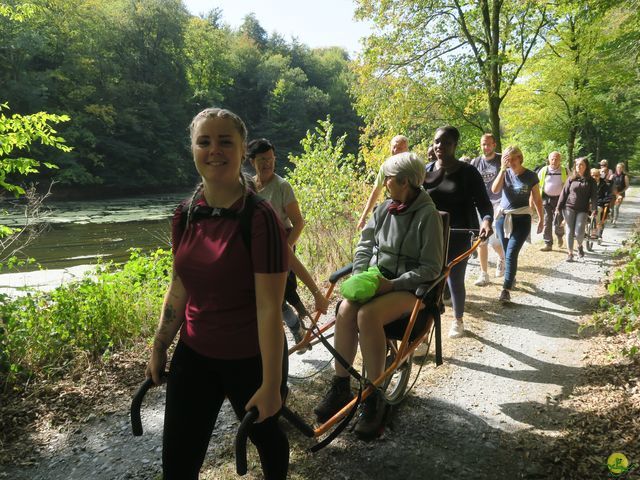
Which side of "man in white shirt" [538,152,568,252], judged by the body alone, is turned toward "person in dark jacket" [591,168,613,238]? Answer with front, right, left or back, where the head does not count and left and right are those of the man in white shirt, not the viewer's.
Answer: back

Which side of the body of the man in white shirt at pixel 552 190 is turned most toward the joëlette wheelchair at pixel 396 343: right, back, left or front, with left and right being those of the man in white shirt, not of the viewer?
front

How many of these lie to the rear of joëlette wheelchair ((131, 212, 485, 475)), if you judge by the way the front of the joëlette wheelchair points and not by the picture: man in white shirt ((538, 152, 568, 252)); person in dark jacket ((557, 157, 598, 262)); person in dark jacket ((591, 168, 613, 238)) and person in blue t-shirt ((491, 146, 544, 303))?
4

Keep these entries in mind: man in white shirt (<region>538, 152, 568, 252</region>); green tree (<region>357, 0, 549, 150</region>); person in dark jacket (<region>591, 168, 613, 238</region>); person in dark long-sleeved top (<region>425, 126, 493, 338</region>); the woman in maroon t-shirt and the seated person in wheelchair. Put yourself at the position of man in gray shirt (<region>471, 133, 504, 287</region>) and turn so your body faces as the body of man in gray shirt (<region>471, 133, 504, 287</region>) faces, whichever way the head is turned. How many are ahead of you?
3

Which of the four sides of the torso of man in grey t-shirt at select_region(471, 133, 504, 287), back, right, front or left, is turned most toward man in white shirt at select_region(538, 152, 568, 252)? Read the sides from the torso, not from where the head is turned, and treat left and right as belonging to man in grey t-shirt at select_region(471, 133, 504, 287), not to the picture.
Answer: back

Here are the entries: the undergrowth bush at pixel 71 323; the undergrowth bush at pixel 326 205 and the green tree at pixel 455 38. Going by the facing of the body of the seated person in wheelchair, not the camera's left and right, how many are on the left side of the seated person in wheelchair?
0

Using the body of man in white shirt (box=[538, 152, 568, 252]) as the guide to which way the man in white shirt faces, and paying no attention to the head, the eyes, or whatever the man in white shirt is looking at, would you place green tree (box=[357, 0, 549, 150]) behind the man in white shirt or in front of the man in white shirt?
behind

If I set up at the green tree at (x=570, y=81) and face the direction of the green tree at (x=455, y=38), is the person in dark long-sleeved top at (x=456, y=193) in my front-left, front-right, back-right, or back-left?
front-left

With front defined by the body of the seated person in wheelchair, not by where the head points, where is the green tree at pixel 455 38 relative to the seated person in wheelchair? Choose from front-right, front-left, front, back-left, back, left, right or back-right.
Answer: back-right

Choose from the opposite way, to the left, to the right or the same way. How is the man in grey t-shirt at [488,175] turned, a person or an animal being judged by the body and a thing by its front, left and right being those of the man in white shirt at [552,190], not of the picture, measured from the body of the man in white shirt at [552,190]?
the same way

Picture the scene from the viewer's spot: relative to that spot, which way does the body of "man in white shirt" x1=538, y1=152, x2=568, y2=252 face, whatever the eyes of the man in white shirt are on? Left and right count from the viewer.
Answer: facing the viewer

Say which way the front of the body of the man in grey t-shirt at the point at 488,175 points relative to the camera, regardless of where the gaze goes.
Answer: toward the camera

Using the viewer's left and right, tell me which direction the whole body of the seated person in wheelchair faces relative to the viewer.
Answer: facing the viewer and to the left of the viewer

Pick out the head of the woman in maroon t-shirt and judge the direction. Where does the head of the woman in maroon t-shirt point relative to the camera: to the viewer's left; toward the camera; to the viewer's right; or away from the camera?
toward the camera

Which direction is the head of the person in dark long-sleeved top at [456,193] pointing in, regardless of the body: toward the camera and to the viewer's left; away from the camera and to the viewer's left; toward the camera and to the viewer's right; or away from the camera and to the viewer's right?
toward the camera and to the viewer's left

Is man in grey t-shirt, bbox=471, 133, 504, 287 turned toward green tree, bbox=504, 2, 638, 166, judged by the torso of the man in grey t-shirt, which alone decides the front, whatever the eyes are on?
no

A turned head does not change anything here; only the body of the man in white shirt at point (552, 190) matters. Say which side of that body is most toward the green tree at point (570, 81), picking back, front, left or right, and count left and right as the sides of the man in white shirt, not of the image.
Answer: back

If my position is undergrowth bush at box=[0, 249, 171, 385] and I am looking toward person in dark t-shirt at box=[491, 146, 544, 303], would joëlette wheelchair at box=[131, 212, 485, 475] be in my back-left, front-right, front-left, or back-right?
front-right

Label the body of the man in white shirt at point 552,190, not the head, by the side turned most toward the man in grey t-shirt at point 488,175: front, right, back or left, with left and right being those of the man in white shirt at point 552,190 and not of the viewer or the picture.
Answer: front

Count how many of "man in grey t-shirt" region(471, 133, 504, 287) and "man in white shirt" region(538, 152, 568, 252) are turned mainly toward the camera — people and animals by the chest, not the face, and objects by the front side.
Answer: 2
